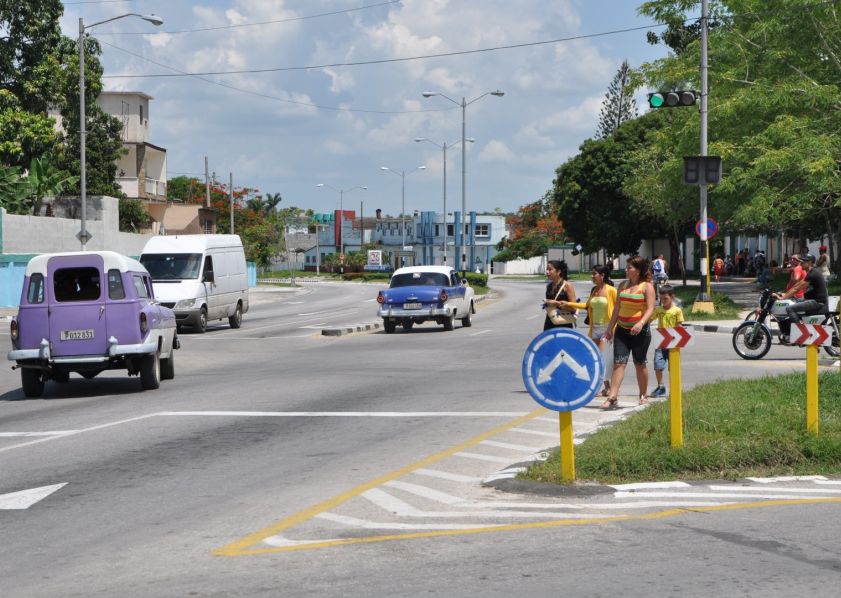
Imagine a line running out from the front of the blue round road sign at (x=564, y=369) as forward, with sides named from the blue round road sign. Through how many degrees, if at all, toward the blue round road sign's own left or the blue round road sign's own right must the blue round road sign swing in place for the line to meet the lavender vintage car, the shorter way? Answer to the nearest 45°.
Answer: approximately 135° to the blue round road sign's own right

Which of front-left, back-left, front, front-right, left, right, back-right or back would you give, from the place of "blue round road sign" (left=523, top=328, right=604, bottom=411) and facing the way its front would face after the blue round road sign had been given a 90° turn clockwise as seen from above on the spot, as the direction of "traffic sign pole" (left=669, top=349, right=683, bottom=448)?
back-right

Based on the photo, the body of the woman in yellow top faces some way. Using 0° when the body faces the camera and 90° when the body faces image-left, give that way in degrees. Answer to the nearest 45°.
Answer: approximately 45°

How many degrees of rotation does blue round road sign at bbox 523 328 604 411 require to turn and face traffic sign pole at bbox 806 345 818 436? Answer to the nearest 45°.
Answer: approximately 135° to its left

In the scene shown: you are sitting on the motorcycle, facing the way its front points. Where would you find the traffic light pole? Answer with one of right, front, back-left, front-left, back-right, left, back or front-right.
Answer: right

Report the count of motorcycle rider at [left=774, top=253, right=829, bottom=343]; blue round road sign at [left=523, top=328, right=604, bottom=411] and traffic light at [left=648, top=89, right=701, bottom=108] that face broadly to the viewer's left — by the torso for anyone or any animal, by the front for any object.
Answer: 1

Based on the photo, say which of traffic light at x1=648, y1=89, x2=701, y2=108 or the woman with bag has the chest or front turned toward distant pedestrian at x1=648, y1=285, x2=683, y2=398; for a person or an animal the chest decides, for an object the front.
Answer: the traffic light

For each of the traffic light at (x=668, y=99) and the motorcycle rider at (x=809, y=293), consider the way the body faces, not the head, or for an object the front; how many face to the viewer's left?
1

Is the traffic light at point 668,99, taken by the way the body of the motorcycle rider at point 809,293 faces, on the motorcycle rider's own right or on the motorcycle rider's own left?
on the motorcycle rider's own right

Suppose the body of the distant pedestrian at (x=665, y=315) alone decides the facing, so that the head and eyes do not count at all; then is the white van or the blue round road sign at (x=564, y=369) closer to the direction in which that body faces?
the blue round road sign

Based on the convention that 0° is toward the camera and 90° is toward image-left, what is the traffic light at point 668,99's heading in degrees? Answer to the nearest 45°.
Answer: approximately 0°

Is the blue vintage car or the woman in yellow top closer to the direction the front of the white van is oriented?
the woman in yellow top
